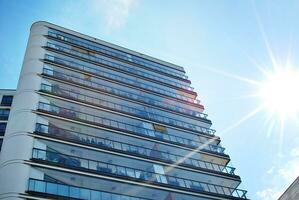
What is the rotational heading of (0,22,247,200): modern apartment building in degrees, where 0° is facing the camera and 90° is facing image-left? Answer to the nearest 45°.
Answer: approximately 315°

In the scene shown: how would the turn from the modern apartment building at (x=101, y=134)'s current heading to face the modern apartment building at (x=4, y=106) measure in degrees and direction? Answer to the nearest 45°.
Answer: approximately 135° to its right
